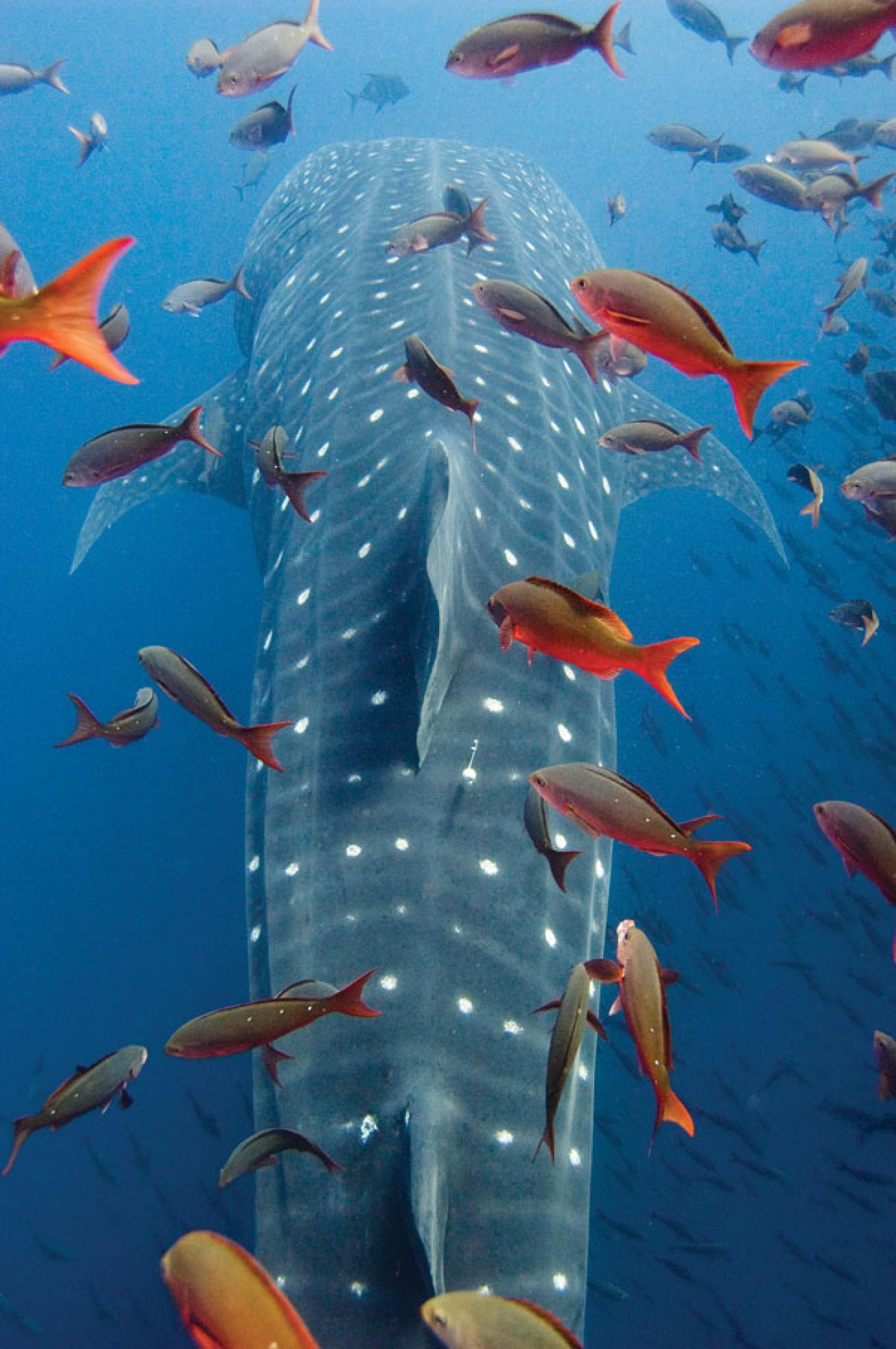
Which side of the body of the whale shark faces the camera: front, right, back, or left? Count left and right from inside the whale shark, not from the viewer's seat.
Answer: back

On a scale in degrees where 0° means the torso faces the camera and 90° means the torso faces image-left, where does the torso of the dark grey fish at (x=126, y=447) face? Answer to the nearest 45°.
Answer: approximately 90°

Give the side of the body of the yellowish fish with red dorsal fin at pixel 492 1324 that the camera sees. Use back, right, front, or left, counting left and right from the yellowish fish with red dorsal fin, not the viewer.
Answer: left

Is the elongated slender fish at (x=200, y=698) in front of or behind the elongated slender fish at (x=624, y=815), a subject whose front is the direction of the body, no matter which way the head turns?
in front

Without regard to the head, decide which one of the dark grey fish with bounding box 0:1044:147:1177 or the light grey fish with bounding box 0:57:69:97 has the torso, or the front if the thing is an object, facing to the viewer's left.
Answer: the light grey fish with bounding box 0:57:69:97

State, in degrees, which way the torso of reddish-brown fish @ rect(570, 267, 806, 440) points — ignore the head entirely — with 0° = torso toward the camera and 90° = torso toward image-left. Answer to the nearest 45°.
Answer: approximately 90°

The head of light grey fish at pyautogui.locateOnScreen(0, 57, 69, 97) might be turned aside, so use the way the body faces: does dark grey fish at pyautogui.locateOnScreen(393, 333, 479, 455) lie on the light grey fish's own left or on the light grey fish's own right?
on the light grey fish's own left

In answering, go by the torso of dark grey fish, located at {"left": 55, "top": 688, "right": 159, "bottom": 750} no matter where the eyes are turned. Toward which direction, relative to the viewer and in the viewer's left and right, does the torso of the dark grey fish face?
facing to the right of the viewer

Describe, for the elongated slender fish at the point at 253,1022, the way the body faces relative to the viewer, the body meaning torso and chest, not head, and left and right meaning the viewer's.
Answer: facing to the left of the viewer

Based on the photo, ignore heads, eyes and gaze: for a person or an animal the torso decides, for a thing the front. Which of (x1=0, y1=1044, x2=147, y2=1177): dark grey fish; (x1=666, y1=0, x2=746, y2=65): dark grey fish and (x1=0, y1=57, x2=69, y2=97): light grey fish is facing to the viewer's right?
(x1=0, y1=1044, x2=147, y2=1177): dark grey fish

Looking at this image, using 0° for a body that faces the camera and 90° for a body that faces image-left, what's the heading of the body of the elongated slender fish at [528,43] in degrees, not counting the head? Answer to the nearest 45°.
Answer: approximately 90°

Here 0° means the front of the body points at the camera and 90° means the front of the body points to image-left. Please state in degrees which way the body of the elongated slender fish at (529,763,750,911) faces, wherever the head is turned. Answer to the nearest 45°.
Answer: approximately 90°
